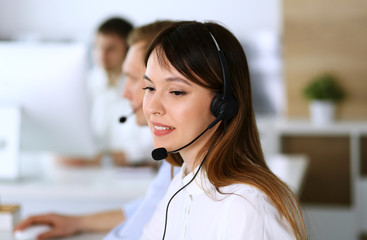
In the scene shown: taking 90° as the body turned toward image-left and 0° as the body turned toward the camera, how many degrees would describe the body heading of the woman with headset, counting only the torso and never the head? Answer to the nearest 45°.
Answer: approximately 45°

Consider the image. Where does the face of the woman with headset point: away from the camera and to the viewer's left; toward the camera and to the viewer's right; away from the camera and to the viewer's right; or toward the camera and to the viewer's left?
toward the camera and to the viewer's left

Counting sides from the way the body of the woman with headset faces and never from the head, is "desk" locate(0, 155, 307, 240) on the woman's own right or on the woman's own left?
on the woman's own right

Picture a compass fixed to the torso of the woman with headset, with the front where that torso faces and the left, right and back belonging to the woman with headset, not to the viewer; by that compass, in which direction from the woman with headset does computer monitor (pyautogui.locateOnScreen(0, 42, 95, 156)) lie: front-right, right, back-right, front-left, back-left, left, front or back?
right

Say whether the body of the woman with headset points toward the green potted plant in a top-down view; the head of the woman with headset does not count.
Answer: no
